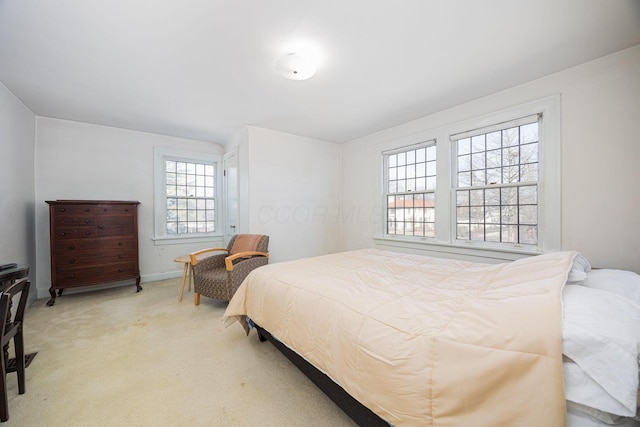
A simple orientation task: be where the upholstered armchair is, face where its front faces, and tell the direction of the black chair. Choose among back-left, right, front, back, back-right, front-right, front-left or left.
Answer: front

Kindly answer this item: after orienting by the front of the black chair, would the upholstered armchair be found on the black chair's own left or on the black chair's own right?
on the black chair's own right

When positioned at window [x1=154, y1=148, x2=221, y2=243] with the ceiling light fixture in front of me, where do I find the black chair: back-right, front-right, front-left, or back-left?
front-right

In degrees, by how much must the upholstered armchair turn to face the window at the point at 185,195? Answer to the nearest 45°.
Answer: approximately 90° to its right

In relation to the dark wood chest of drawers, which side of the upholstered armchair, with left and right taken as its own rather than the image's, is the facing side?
right

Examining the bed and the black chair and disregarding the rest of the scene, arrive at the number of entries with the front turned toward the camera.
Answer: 0

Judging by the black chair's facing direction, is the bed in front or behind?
behind

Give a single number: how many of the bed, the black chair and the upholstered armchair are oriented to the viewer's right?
0

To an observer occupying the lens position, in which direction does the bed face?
facing away from the viewer and to the left of the viewer

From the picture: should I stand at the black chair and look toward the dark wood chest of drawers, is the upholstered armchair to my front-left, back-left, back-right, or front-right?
front-right

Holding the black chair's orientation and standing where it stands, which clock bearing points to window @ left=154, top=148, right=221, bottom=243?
The window is roughly at 3 o'clock from the black chair.

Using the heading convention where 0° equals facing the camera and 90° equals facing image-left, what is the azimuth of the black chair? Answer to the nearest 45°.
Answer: approximately 135°
